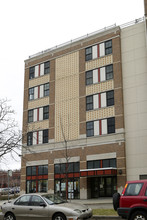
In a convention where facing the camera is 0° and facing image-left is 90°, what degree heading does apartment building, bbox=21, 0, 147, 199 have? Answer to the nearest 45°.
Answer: approximately 45°
